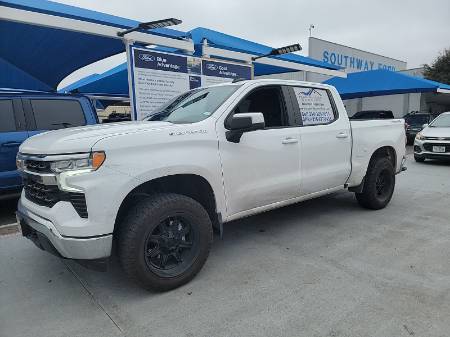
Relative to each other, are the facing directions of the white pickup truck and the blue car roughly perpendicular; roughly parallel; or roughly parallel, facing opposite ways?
roughly parallel

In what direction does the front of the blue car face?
to the viewer's left

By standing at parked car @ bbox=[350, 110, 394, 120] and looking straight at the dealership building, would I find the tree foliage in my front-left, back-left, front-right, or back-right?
front-right

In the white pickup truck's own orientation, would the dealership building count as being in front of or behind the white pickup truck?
behind

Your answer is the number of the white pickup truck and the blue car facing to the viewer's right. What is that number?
0

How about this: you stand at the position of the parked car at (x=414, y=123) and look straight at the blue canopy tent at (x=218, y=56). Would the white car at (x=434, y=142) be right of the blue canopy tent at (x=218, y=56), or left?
left

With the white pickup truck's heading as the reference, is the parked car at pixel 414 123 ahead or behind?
behind

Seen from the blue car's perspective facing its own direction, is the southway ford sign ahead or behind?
behind

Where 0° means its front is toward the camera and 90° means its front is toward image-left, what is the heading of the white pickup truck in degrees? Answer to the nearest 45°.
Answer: approximately 45°

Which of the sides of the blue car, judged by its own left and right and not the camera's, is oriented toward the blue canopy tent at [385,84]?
back

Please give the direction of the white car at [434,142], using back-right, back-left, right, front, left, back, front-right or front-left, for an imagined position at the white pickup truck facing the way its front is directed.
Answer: back
